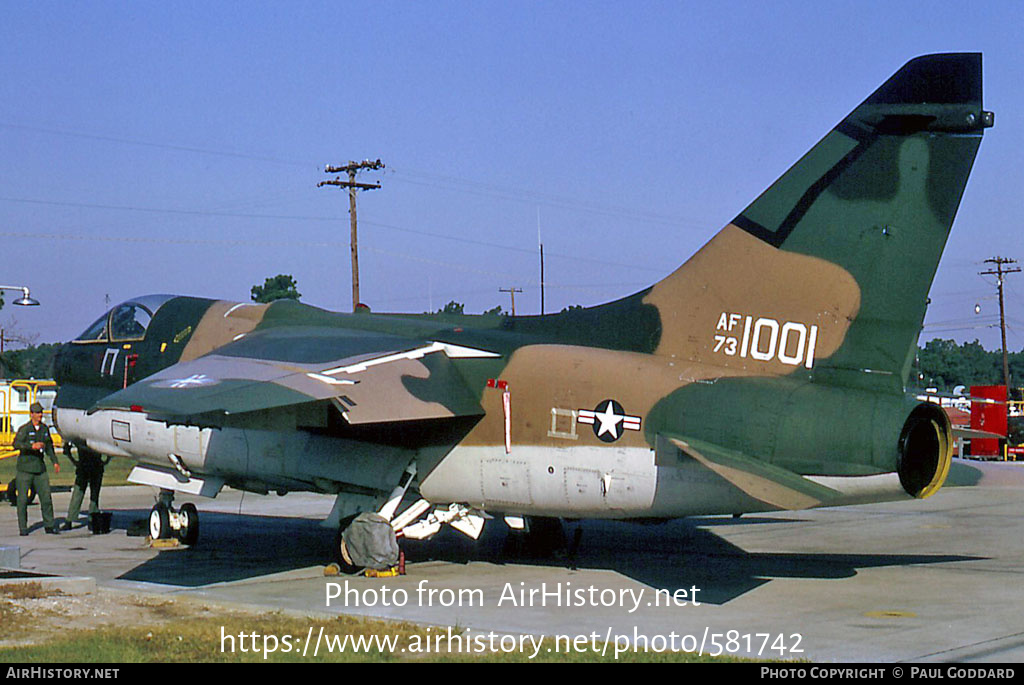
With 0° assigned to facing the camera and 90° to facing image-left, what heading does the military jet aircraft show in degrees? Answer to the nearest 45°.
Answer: approximately 135°

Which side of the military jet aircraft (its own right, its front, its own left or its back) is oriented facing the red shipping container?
right
